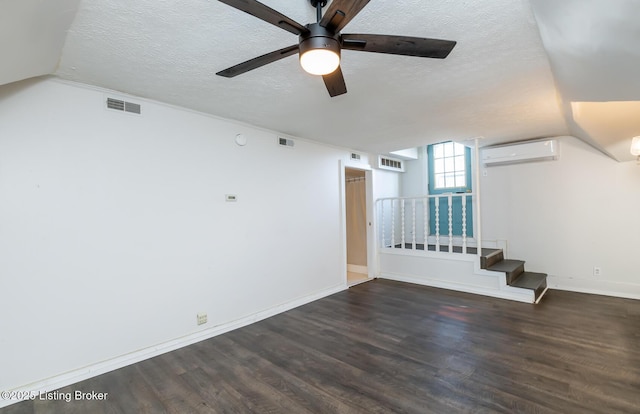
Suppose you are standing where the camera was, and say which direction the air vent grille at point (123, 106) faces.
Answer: facing the viewer and to the right of the viewer

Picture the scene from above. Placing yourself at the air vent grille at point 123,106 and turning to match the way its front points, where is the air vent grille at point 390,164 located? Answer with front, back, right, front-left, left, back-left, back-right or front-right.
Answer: front-left

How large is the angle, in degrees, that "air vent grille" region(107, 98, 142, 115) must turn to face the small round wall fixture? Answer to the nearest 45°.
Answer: approximately 45° to its left

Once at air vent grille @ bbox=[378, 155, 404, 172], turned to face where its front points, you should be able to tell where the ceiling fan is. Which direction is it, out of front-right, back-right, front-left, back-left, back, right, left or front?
front-right

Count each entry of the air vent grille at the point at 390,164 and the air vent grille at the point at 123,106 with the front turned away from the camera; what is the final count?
0

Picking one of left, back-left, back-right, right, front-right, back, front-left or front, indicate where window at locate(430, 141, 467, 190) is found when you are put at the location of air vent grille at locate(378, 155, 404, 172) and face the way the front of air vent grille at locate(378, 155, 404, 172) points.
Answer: front-left

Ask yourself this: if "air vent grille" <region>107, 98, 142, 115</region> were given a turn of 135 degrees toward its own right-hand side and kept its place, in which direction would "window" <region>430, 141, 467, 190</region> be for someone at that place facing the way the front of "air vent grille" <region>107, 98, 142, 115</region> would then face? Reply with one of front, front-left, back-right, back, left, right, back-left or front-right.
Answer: back

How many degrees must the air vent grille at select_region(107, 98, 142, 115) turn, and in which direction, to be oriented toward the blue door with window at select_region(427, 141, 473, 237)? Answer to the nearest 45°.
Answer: approximately 45° to its left
